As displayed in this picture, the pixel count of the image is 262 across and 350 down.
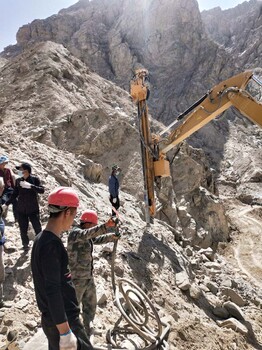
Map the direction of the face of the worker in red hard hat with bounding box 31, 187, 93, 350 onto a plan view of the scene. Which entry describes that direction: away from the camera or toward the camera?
away from the camera

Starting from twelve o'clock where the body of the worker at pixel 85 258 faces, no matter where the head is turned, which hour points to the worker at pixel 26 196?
the worker at pixel 26 196 is roughly at 8 o'clock from the worker at pixel 85 258.

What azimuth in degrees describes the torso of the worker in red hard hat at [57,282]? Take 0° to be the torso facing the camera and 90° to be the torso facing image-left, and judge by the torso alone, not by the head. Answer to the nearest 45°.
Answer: approximately 270°

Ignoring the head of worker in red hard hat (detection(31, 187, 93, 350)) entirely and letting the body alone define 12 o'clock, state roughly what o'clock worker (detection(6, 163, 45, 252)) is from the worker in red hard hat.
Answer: The worker is roughly at 9 o'clock from the worker in red hard hat.
